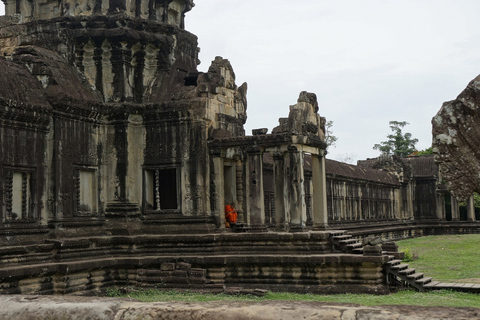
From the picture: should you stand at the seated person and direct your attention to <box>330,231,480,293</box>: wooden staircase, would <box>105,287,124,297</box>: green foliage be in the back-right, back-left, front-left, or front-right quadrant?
back-right

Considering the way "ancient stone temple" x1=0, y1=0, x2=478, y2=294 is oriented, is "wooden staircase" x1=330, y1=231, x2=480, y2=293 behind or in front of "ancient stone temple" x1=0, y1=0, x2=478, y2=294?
in front

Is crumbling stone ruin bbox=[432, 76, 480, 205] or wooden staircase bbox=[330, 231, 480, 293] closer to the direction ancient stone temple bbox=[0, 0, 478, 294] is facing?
the wooden staircase
